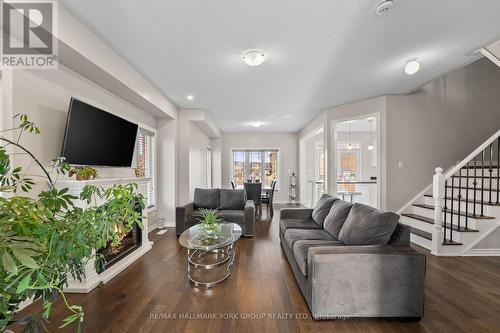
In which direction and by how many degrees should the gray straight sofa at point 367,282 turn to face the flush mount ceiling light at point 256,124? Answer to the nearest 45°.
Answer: approximately 45° to its right

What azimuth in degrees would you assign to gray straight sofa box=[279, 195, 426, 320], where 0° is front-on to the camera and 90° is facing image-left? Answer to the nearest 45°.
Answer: approximately 90°

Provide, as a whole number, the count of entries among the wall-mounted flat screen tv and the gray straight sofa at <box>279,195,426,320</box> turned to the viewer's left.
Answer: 1

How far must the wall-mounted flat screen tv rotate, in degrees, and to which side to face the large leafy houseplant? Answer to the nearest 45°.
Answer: approximately 45° to its right

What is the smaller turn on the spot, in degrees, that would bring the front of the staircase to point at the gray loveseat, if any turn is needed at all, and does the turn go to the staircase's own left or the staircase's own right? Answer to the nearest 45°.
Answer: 0° — it already faces it

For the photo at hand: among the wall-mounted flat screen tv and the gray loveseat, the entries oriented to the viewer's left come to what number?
0

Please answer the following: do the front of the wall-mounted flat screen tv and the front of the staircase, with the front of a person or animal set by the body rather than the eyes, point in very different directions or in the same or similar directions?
very different directions

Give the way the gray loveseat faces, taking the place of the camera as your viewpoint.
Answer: facing the viewer

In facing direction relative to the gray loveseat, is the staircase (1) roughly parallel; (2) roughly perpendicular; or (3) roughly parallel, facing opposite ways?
roughly perpendicular

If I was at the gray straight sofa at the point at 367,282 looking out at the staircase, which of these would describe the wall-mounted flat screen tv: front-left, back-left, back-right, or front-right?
back-left

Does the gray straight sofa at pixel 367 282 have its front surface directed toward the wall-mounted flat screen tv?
yes

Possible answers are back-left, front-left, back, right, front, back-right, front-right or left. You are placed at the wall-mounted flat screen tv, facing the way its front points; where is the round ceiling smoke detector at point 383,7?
front

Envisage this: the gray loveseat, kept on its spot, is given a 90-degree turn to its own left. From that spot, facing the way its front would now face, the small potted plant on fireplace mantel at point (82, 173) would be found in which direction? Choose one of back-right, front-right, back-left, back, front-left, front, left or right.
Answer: back-right

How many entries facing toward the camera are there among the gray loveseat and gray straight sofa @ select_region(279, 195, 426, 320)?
1

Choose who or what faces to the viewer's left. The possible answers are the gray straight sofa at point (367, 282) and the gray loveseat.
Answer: the gray straight sofa

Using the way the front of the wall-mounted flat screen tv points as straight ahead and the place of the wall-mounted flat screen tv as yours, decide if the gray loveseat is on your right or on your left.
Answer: on your left

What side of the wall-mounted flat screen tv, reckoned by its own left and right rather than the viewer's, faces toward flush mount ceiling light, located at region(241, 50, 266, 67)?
front

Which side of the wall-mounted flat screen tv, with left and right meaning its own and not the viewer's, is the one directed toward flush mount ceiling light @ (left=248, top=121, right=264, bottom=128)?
left
